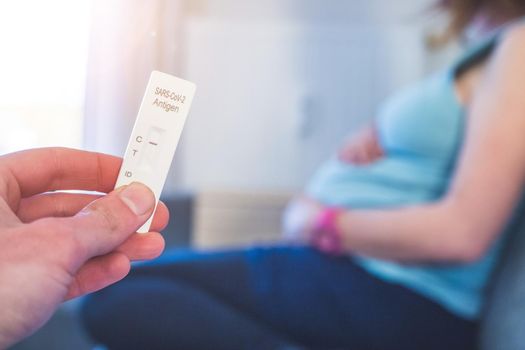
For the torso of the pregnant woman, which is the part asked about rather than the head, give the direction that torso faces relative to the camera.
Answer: to the viewer's left
